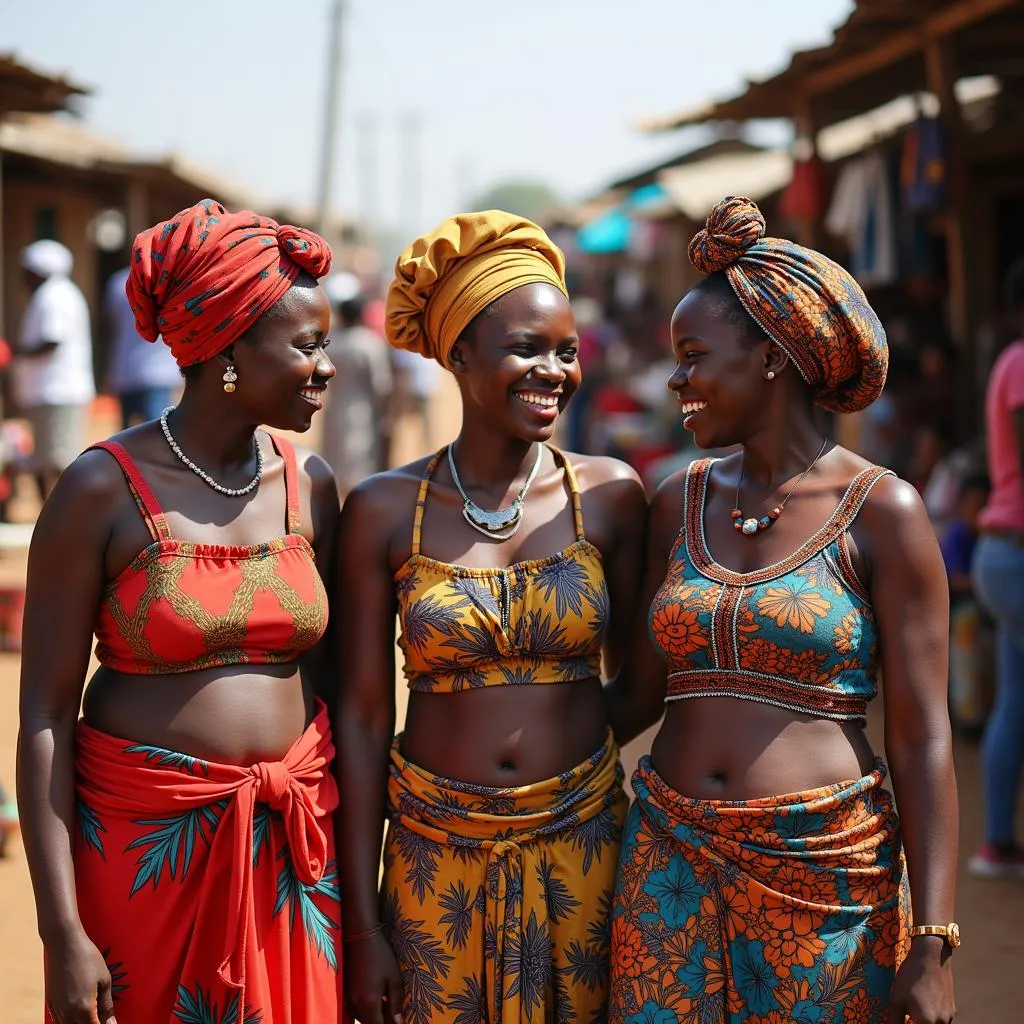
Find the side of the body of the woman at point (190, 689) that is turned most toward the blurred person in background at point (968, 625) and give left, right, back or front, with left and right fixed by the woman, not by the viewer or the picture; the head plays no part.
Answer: left

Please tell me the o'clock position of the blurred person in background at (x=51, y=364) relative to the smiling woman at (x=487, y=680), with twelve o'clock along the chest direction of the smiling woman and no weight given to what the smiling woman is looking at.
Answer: The blurred person in background is roughly at 5 o'clock from the smiling woman.

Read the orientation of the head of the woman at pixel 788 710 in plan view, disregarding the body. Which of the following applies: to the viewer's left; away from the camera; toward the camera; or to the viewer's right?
to the viewer's left

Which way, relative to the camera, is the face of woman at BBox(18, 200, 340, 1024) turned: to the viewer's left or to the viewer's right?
to the viewer's right

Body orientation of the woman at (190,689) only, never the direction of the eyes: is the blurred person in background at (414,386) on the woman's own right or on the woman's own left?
on the woman's own left

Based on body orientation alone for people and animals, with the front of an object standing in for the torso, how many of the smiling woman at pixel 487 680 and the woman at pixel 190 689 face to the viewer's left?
0

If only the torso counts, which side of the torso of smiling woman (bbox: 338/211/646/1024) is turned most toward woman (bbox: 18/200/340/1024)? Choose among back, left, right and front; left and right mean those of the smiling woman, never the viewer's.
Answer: right

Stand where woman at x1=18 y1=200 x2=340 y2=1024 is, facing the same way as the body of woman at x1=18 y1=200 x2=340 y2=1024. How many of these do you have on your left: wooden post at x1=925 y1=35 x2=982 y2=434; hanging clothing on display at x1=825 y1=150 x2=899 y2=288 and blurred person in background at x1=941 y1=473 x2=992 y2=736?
3

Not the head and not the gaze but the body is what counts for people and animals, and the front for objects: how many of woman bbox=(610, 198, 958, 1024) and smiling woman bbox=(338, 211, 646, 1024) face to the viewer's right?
0

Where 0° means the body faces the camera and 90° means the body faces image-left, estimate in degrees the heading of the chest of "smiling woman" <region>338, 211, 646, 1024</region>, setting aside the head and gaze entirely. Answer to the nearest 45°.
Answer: approximately 0°

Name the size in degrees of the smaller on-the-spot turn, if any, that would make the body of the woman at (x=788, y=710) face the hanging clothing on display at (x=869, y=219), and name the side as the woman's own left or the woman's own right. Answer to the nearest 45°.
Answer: approximately 135° to the woman's own right

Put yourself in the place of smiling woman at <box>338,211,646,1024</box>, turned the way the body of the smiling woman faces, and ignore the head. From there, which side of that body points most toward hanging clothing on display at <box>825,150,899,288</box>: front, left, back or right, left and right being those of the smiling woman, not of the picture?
back

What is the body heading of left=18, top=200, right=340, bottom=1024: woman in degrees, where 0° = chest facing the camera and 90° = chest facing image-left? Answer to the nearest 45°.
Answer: approximately 315°

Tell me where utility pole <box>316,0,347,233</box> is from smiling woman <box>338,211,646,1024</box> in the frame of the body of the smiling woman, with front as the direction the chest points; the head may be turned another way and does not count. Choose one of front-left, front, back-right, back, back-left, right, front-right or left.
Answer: back

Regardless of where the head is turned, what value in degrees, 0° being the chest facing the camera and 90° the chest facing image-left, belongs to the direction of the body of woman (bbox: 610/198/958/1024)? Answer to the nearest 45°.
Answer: approximately 45°

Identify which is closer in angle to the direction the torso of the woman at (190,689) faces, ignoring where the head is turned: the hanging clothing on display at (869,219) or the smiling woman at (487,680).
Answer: the smiling woman

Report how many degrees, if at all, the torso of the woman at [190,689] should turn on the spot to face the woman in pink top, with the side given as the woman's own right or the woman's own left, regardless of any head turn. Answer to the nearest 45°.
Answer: approximately 90° to the woman's own left
